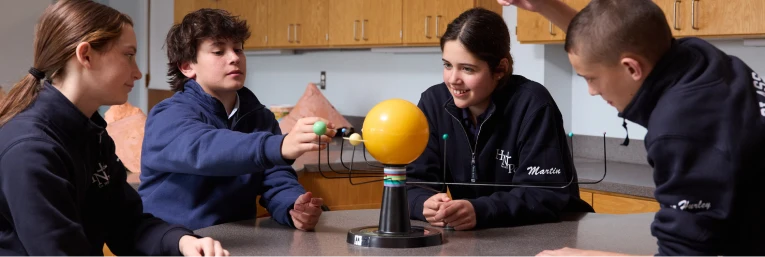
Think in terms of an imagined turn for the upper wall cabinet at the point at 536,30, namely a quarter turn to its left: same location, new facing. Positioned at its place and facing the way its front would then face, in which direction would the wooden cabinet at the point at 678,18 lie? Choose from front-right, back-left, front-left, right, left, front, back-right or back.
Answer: front-right

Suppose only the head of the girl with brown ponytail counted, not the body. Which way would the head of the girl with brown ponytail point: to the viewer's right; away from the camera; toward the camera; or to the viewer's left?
to the viewer's right

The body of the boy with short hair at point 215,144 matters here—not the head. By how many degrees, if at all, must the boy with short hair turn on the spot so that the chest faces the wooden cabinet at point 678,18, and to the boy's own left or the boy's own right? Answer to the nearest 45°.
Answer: approximately 90° to the boy's own left

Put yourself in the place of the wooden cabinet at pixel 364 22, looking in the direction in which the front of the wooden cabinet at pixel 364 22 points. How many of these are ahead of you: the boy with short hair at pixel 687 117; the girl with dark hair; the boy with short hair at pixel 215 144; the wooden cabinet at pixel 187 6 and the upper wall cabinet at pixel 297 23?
3

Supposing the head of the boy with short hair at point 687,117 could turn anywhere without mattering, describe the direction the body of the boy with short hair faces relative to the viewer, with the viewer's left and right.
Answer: facing to the left of the viewer

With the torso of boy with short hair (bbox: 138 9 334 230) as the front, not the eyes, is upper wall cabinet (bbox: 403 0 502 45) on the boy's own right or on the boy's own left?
on the boy's own left

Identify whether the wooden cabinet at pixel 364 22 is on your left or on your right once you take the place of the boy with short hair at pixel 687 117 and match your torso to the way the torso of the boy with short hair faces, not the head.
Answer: on your right

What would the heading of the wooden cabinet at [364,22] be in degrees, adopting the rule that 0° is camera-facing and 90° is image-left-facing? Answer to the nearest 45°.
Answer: approximately 0°

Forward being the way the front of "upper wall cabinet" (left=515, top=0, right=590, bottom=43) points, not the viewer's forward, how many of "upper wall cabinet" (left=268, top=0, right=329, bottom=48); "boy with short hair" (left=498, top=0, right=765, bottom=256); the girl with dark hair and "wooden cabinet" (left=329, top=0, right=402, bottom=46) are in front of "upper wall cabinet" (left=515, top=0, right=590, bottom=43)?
2

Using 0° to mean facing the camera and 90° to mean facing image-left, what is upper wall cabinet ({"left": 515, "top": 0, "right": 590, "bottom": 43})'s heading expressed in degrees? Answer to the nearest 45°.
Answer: approximately 0°

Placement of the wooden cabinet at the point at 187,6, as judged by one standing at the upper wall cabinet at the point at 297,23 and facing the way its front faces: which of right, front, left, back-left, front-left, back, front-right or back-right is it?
back-right

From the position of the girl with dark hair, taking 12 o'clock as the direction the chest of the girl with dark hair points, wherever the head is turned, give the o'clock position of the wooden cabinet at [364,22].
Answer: The wooden cabinet is roughly at 4 o'clock from the girl with dark hair.

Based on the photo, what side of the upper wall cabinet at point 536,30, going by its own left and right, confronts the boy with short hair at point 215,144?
front

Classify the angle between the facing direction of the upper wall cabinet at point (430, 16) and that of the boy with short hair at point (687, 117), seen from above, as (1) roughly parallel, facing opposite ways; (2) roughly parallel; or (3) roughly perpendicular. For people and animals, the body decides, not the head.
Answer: roughly perpendicular

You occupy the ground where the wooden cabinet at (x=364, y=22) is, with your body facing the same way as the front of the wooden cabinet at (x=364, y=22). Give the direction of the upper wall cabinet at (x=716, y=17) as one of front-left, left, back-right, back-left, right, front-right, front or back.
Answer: front-left
